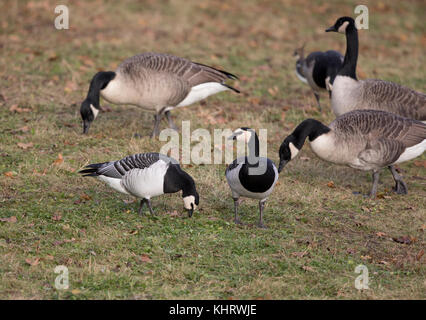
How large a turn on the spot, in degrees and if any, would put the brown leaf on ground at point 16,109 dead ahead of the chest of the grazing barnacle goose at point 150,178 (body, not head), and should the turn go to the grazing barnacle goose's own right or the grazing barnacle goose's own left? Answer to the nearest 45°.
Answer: approximately 135° to the grazing barnacle goose's own left

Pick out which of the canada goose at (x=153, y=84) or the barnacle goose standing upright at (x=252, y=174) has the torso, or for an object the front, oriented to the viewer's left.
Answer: the canada goose

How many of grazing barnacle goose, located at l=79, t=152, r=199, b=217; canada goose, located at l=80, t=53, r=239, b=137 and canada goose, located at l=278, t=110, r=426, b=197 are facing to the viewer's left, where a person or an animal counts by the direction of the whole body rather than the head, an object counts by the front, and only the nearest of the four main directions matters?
2

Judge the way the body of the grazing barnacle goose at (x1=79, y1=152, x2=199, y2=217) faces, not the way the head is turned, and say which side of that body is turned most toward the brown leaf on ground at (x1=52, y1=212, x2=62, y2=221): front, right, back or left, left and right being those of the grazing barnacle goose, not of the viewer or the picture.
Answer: back

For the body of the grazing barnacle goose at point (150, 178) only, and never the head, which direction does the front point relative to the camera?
to the viewer's right

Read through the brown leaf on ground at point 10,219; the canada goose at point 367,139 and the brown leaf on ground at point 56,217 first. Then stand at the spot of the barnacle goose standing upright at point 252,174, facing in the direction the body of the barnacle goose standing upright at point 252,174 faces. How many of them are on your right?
2

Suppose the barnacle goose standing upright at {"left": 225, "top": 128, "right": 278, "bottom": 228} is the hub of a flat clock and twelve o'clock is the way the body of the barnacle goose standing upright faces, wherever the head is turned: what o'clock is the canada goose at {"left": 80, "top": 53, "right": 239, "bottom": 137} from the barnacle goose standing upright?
The canada goose is roughly at 5 o'clock from the barnacle goose standing upright.

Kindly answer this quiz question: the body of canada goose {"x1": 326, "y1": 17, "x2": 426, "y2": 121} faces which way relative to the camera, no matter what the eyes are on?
to the viewer's left

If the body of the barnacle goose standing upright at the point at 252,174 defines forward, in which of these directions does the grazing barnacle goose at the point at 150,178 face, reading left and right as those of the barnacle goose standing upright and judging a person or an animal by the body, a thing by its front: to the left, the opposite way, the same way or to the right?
to the left

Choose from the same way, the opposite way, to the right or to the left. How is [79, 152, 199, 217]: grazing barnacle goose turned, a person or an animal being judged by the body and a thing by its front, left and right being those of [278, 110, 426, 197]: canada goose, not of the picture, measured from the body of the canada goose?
the opposite way

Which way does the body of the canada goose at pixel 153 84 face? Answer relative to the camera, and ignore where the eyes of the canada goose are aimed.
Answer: to the viewer's left

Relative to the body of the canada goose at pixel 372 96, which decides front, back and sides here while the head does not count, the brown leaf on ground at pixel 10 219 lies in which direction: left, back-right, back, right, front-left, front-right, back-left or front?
front-left

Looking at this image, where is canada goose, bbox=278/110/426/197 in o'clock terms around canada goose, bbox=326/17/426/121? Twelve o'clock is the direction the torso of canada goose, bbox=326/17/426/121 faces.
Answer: canada goose, bbox=278/110/426/197 is roughly at 9 o'clock from canada goose, bbox=326/17/426/121.

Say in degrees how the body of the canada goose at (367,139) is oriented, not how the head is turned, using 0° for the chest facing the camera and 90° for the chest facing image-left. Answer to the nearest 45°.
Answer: approximately 90°
